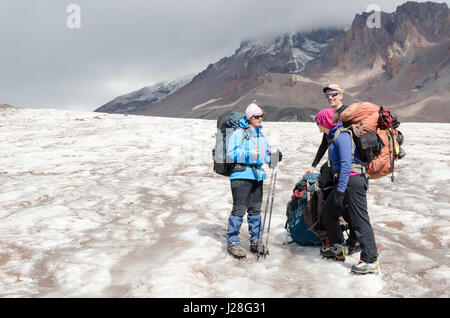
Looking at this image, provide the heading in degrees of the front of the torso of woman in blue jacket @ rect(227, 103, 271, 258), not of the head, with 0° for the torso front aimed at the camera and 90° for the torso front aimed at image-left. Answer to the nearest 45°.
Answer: approximately 315°

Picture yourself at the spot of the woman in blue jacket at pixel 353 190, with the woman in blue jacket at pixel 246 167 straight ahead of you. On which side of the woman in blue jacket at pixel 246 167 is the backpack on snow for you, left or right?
right

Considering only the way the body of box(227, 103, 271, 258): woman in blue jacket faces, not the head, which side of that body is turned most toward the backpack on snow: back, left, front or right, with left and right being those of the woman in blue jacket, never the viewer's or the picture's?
left

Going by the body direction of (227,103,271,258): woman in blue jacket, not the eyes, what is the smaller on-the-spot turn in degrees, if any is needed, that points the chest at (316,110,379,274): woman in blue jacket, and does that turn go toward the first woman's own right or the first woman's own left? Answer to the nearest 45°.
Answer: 0° — they already face them

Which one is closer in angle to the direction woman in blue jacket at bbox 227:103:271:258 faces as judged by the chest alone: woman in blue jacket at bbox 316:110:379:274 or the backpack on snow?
the woman in blue jacket

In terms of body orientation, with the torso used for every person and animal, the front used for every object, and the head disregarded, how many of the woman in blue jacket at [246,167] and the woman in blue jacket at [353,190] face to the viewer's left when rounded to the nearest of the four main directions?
1

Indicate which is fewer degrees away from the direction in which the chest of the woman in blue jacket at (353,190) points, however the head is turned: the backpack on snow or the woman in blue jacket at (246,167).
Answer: the woman in blue jacket

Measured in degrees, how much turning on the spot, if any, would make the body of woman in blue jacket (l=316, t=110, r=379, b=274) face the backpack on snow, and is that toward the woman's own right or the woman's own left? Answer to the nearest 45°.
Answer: approximately 45° to the woman's own right

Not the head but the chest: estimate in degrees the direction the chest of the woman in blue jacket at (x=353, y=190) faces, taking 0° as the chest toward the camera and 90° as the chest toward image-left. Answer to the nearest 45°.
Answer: approximately 90°
